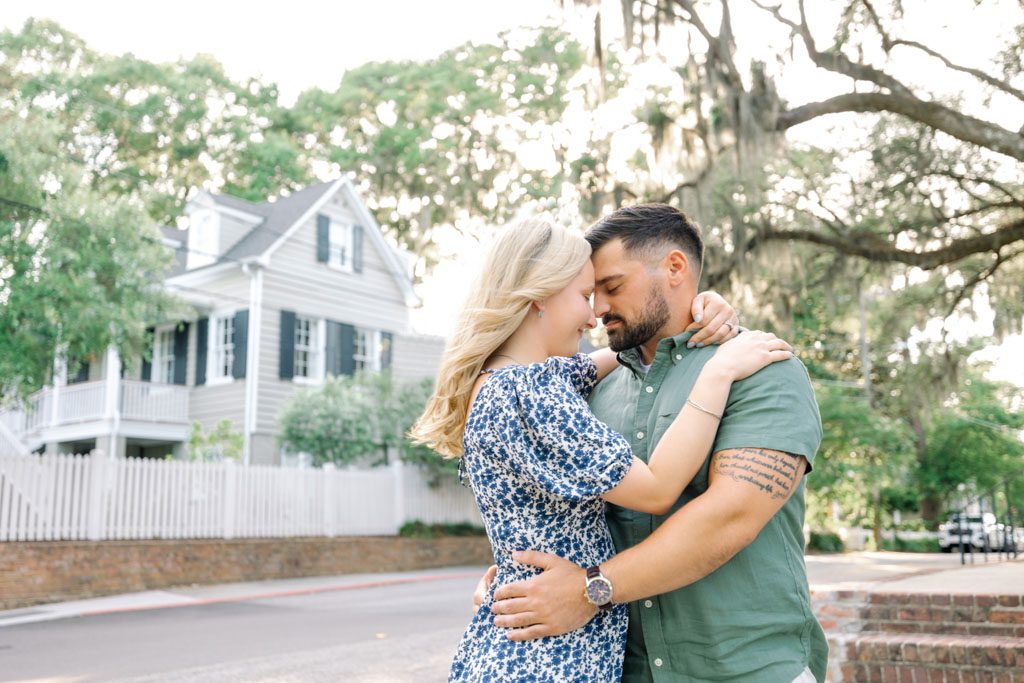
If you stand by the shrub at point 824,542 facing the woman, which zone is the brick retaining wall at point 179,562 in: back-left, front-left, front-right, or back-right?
front-right

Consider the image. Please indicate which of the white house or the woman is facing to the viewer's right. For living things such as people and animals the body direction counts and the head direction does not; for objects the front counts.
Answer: the woman

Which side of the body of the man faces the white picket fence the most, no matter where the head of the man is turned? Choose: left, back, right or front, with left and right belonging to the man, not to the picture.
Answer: right

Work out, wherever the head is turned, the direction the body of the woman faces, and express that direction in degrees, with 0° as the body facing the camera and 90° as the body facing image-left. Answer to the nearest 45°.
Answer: approximately 270°

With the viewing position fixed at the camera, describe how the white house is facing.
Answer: facing the viewer and to the left of the viewer

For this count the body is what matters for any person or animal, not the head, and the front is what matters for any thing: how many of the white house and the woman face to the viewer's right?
1

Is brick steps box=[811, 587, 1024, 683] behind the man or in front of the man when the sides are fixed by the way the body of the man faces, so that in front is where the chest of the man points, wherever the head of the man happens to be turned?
behind

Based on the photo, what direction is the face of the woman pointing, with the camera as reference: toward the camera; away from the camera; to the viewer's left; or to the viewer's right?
to the viewer's right

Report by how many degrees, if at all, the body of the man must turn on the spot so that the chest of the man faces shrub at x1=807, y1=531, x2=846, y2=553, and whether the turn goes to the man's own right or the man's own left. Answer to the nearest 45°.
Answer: approximately 135° to the man's own right
